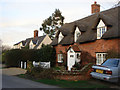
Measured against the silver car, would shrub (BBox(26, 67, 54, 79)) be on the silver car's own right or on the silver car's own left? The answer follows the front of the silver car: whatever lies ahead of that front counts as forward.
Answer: on the silver car's own left

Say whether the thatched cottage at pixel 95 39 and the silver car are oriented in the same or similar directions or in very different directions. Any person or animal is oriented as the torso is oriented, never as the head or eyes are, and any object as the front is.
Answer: very different directions

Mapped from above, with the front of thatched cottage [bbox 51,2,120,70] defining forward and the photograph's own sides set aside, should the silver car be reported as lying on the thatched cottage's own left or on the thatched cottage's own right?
on the thatched cottage's own left

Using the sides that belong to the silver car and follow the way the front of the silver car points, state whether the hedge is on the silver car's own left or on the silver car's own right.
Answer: on the silver car's own left

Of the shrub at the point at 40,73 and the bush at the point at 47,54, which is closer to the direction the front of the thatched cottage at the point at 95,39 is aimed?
the shrub

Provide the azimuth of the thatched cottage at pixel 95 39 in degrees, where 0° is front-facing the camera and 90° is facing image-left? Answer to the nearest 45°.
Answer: approximately 45°

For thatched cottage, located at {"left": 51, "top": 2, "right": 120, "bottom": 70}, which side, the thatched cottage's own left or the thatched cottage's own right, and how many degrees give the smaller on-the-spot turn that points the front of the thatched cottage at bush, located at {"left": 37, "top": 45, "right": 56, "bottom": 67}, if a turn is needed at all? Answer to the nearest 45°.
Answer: approximately 90° to the thatched cottage's own right
